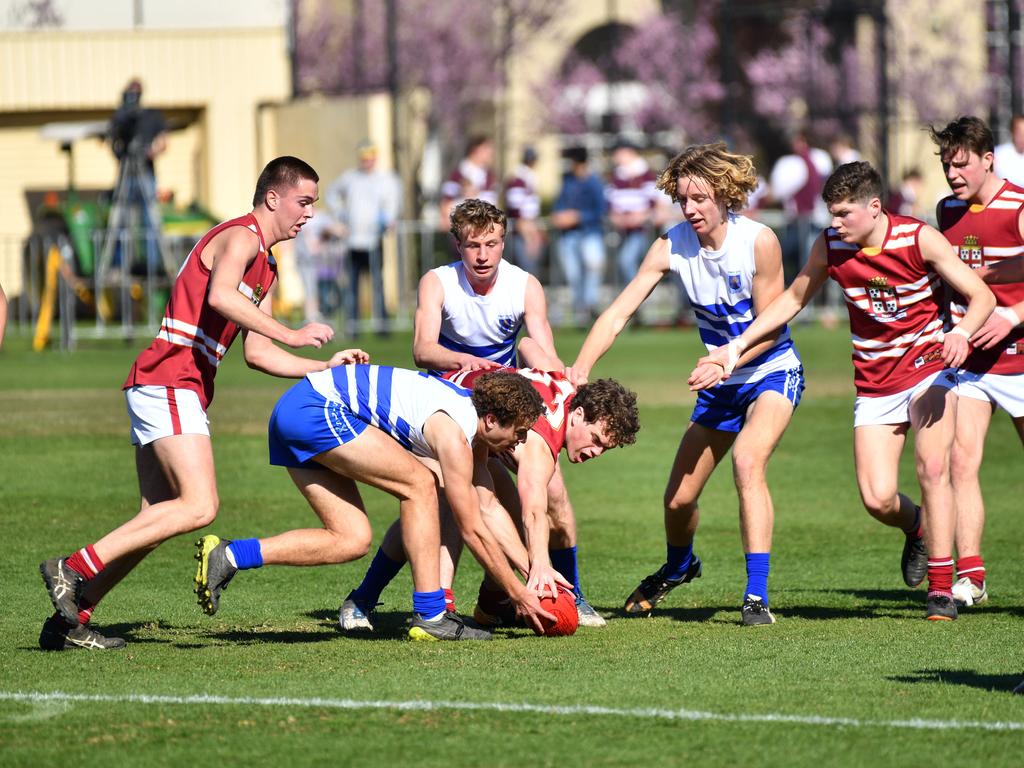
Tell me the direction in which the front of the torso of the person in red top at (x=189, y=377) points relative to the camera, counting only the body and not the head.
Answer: to the viewer's right

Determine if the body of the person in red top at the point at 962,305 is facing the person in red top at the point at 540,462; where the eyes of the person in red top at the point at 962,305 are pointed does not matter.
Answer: yes

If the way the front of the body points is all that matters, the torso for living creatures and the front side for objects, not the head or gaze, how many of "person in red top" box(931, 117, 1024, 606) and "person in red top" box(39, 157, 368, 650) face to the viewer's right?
1

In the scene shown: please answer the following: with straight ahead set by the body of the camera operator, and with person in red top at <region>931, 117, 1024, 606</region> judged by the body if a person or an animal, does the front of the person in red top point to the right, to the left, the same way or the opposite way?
to the right

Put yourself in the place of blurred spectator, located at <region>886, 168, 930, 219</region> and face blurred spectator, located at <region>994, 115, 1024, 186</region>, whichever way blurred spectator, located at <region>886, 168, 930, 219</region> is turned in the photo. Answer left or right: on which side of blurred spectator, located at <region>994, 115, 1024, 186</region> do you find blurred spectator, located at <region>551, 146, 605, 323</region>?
right

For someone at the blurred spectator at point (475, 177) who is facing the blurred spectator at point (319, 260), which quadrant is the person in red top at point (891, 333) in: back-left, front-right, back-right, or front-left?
back-left

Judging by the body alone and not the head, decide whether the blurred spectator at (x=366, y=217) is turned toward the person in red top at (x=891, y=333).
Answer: yes

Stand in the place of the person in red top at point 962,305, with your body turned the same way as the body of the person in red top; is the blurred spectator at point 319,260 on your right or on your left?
on your right

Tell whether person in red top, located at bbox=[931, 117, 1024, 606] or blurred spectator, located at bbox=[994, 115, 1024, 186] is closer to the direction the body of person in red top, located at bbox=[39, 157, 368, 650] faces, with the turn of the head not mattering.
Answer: the person in red top

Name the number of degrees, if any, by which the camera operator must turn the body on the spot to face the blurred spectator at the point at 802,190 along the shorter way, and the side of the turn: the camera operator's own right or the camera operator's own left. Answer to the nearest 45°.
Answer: approximately 90° to the camera operator's own left

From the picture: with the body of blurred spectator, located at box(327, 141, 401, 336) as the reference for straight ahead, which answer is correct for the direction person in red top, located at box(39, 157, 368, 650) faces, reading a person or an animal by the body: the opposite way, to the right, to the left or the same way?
to the left

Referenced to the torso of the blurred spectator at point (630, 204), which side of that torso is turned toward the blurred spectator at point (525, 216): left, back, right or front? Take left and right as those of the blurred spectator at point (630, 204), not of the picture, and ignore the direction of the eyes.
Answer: right
